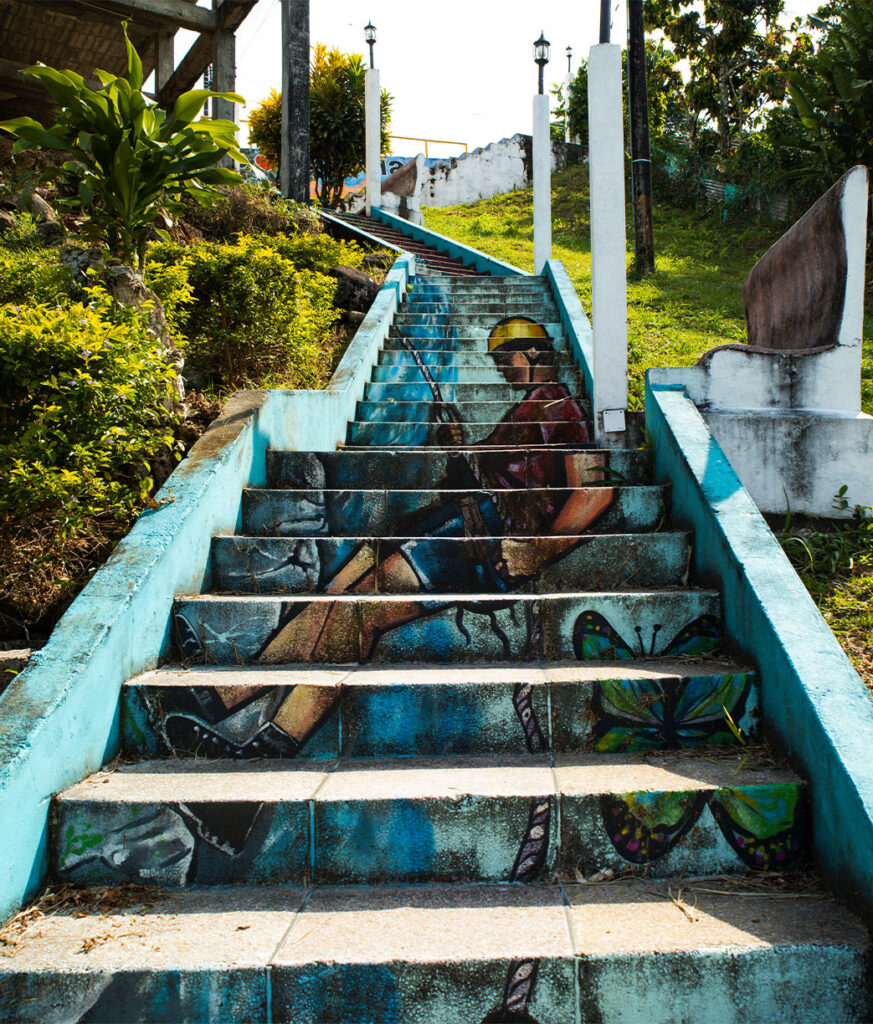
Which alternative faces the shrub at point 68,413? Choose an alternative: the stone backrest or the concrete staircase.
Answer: the stone backrest

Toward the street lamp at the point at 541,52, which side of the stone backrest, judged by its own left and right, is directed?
right

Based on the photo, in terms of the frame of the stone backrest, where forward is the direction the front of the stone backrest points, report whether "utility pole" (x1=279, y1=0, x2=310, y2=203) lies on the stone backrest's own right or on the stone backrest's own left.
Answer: on the stone backrest's own right

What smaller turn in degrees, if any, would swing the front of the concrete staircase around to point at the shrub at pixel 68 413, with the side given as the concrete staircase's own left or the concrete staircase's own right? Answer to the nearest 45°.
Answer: approximately 135° to the concrete staircase's own right

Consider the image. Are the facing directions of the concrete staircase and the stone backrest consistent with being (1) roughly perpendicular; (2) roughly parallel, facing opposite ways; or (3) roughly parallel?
roughly perpendicular

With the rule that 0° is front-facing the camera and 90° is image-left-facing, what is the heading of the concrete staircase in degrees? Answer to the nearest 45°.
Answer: approximately 0°

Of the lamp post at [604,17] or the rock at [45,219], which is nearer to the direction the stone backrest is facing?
the rock

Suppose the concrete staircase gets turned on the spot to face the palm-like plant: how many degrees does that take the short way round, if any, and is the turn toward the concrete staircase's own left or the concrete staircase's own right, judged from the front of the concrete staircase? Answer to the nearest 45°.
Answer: approximately 135° to the concrete staircase's own right

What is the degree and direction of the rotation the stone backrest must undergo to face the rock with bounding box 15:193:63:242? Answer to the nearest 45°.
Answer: approximately 45° to its right

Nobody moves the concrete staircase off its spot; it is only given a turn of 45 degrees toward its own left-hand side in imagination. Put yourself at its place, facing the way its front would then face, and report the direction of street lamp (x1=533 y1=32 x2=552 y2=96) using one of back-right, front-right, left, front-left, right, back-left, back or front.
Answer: back-left

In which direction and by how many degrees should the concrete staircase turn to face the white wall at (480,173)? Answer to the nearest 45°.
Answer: approximately 180°

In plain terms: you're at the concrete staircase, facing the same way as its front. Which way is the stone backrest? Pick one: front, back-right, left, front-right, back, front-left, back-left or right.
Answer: back-left

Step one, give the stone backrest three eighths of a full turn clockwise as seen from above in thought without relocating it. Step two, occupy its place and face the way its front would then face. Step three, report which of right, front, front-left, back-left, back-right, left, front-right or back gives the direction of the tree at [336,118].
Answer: front-left

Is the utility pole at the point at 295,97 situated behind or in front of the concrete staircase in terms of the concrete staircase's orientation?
behind
